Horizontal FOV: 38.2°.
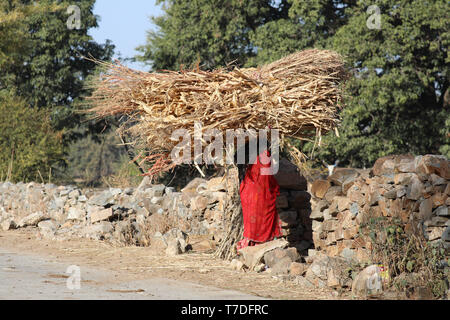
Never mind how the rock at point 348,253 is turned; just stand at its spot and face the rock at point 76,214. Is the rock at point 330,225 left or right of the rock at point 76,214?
right
